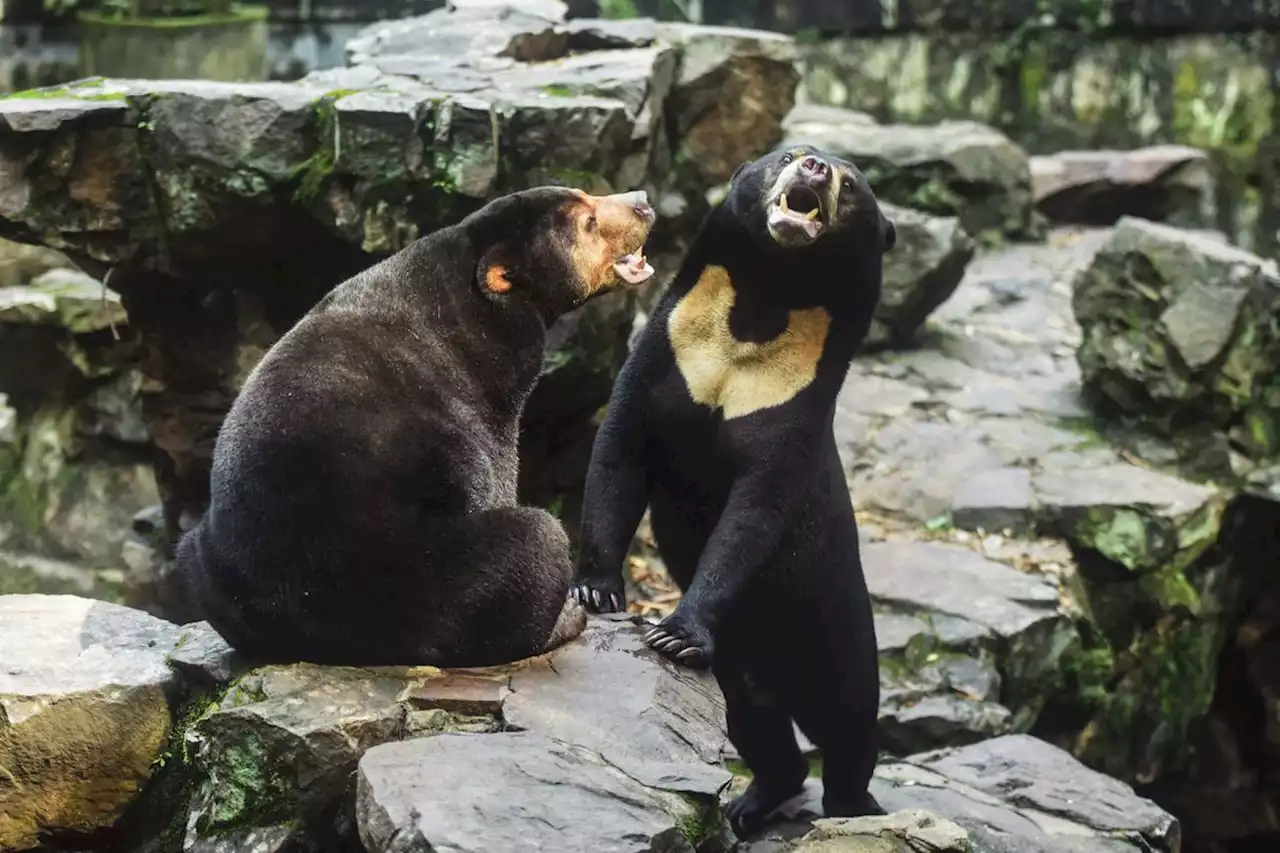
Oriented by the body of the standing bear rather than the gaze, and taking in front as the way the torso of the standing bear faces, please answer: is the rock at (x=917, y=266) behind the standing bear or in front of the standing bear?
behind

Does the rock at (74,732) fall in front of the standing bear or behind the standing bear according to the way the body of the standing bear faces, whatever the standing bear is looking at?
in front

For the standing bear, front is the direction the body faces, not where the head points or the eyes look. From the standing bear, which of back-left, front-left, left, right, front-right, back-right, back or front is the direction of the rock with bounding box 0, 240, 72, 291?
right

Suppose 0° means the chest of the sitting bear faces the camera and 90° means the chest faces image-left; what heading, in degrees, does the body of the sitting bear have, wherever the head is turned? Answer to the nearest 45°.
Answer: approximately 270°

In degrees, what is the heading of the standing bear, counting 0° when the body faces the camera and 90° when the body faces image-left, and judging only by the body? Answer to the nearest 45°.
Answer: approximately 45°

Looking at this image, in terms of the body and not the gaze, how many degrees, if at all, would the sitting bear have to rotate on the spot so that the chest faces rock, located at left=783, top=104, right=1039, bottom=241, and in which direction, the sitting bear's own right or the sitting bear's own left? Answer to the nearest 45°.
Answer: approximately 45° to the sitting bear's own left

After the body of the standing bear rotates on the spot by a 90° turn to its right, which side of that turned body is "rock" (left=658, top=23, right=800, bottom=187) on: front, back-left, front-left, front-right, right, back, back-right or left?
front-right
